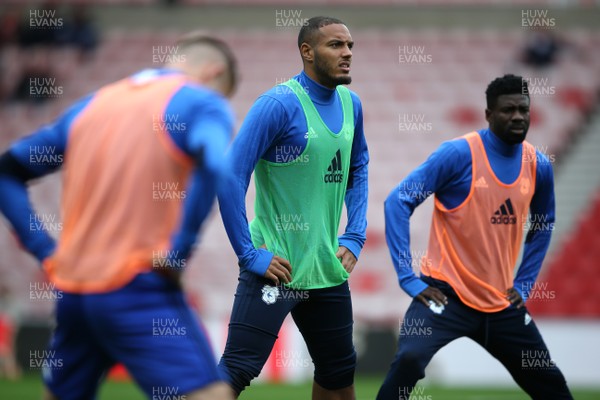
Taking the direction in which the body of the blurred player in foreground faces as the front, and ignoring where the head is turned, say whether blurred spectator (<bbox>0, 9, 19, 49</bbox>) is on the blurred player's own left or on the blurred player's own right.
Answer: on the blurred player's own left

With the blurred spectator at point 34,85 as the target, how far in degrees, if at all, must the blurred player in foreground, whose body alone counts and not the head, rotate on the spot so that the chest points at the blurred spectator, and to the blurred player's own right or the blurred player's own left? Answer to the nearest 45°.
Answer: approximately 45° to the blurred player's own left

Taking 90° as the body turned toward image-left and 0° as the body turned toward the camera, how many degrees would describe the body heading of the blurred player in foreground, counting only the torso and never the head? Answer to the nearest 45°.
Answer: approximately 225°

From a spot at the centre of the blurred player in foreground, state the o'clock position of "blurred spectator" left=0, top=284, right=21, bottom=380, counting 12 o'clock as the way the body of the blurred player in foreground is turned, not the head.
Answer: The blurred spectator is roughly at 10 o'clock from the blurred player in foreground.

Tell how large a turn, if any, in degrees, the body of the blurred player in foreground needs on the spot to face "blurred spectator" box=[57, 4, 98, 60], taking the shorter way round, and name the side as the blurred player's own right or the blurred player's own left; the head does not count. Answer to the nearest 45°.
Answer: approximately 45° to the blurred player's own left

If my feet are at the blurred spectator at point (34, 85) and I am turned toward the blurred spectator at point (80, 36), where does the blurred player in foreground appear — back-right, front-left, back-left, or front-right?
back-right

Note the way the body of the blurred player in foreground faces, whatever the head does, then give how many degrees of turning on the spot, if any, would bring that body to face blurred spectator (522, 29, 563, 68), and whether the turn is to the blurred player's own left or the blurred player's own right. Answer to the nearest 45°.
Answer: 0° — they already face them
